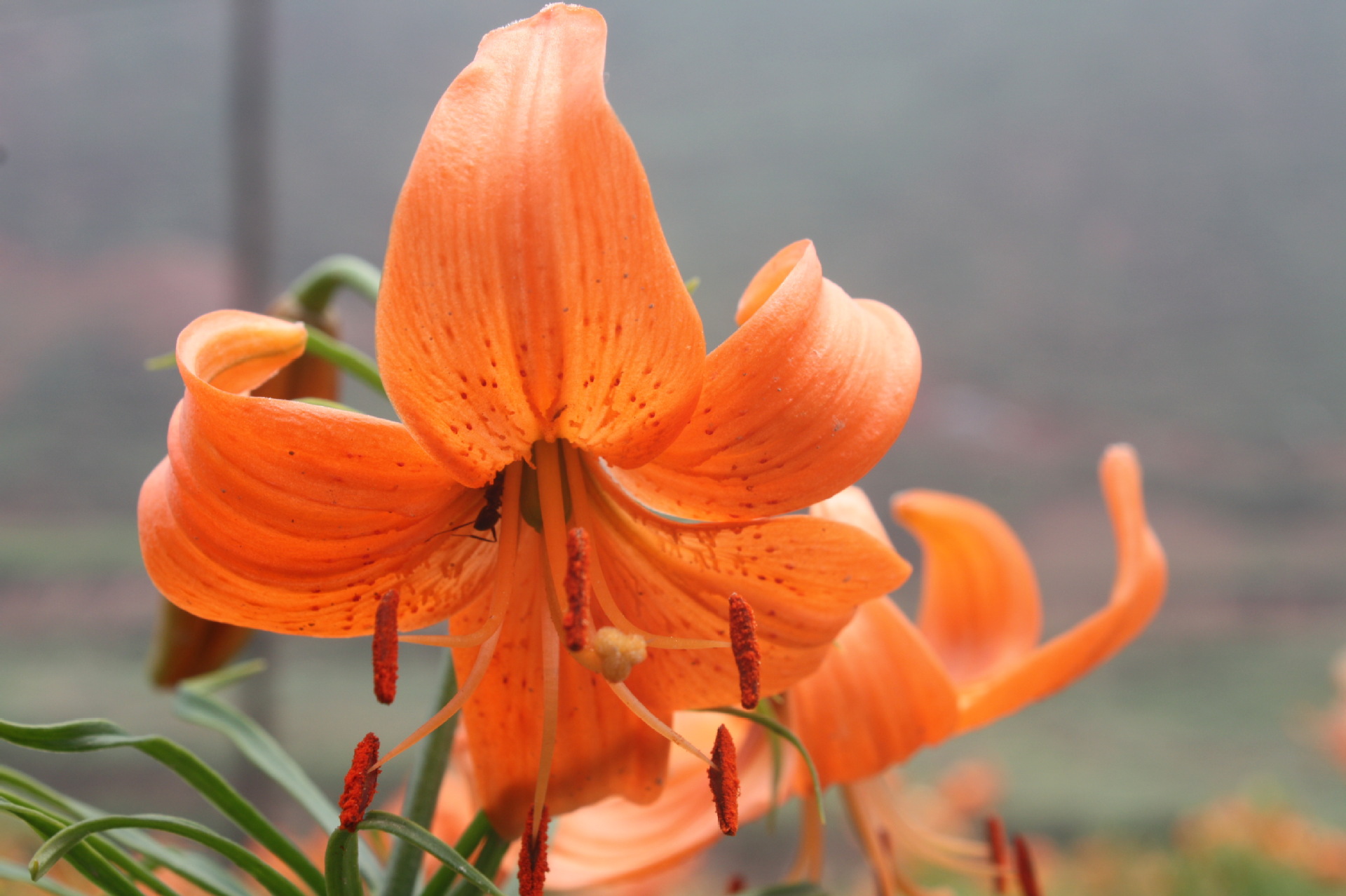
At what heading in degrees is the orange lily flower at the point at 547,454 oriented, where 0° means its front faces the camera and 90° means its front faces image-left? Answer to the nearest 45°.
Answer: approximately 0°

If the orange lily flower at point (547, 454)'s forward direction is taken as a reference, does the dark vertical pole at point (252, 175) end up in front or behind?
behind
